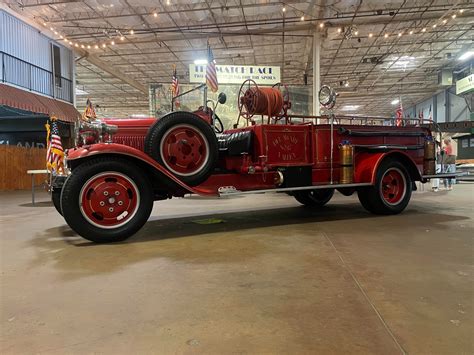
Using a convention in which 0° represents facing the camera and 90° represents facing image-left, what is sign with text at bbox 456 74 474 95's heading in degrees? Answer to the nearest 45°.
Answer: approximately 45°

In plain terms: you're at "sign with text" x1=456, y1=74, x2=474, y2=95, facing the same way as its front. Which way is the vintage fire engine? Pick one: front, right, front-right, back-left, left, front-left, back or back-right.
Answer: front-left

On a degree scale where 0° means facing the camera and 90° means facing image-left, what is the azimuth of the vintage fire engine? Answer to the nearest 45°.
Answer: approximately 45°

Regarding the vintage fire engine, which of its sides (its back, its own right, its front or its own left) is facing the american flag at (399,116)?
back

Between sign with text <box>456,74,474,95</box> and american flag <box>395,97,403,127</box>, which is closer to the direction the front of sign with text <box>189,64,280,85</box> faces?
the american flag

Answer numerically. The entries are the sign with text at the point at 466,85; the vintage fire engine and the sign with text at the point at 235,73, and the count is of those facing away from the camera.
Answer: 0

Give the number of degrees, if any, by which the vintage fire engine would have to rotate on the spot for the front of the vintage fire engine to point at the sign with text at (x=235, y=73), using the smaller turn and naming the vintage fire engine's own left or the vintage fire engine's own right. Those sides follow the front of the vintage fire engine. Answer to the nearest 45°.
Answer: approximately 135° to the vintage fire engine's own right

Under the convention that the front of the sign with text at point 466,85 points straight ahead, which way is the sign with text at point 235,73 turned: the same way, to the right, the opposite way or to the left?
to the left

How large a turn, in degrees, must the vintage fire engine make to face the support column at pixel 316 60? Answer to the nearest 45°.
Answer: approximately 135° to its right

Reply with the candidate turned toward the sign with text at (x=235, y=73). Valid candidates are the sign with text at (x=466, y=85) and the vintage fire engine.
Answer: the sign with text at (x=466, y=85)

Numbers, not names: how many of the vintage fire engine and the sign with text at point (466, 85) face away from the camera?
0

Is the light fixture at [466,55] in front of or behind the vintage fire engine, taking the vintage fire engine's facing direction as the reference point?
behind

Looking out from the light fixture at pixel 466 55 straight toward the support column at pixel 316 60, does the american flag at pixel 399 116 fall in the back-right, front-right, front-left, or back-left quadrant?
front-left

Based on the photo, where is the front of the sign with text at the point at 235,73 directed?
toward the camera

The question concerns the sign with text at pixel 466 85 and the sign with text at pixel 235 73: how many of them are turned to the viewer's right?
0
